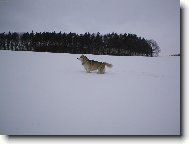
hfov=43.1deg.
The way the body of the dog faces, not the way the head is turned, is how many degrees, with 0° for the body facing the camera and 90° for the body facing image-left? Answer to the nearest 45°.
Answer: approximately 90°
